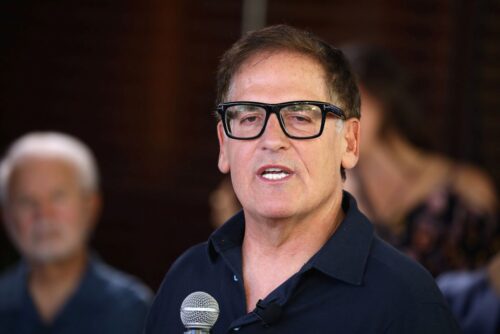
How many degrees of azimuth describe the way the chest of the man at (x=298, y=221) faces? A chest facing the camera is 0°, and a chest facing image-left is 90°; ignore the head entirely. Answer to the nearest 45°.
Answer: approximately 45°
